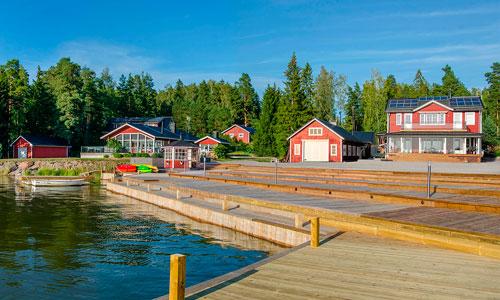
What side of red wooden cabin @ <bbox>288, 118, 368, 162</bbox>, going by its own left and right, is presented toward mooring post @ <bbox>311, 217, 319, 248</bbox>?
front

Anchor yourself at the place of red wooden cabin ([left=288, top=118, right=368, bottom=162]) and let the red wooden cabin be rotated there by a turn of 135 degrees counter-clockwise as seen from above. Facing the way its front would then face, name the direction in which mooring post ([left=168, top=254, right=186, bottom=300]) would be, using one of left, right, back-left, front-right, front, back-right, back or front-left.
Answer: back-right

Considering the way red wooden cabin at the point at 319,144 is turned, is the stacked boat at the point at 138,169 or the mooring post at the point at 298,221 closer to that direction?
the mooring post

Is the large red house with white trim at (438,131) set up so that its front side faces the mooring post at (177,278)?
yes

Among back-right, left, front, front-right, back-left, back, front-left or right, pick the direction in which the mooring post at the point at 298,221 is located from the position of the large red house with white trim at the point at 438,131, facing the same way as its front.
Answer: front

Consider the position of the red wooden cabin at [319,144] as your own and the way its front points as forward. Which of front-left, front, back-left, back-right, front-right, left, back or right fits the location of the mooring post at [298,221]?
front

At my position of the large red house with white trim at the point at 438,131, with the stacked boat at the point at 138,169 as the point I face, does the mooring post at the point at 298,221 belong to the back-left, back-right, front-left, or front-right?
front-left

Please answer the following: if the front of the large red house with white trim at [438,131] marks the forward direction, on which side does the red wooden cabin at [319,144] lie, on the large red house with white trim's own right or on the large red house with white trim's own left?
on the large red house with white trim's own right

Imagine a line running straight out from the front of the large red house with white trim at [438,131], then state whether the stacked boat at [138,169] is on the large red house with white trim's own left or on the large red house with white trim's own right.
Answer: on the large red house with white trim's own right

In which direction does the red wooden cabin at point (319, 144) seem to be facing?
toward the camera

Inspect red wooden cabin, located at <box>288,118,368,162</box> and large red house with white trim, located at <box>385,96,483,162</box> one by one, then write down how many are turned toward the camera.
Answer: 2

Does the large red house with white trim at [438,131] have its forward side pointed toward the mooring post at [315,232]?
yes

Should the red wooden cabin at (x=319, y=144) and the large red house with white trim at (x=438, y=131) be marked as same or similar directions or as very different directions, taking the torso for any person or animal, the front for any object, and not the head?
same or similar directions
